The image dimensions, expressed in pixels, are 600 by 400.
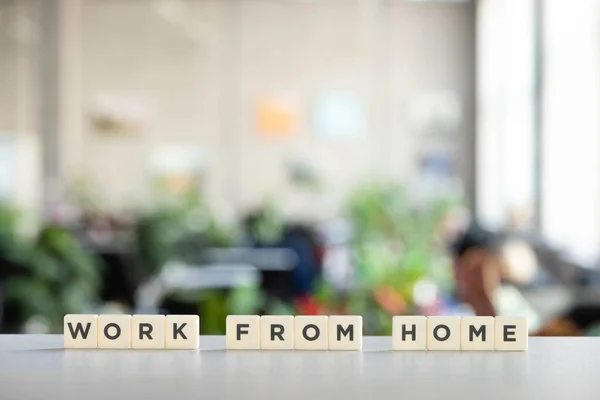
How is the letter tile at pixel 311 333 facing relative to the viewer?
toward the camera

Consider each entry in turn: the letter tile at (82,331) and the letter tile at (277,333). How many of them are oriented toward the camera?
2

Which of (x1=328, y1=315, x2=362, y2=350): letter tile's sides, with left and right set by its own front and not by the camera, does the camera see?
front

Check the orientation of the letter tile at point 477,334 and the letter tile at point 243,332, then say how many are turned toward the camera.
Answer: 2

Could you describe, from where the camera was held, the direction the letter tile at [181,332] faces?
facing the viewer

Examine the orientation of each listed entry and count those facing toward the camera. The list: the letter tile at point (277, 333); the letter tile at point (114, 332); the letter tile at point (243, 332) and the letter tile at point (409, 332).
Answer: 4
